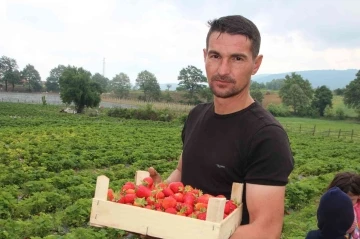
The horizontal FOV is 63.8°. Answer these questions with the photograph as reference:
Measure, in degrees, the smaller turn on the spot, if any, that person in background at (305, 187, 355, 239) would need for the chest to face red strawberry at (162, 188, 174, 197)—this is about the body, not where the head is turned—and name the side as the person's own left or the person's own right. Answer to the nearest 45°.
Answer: approximately 135° to the person's own left

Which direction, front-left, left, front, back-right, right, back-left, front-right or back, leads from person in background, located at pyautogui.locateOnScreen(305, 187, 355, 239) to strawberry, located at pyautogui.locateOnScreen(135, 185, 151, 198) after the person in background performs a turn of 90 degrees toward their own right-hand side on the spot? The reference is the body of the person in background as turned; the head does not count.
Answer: back-right

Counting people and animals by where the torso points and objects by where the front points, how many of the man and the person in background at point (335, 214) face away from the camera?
1

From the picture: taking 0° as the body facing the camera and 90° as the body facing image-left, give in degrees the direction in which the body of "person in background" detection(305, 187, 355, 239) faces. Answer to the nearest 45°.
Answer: approximately 180°

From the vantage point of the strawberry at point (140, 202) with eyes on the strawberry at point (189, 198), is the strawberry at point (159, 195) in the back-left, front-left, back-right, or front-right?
front-left

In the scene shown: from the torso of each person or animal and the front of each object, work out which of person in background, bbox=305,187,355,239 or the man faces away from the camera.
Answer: the person in background

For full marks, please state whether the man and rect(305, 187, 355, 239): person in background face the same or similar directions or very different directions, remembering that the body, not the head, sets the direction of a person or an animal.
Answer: very different directions

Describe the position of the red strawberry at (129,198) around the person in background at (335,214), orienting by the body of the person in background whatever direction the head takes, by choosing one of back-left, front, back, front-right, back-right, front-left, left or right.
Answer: back-left

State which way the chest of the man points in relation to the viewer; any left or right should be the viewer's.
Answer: facing the viewer and to the left of the viewer

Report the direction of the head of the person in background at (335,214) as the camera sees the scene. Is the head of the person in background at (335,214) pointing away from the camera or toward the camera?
away from the camera
